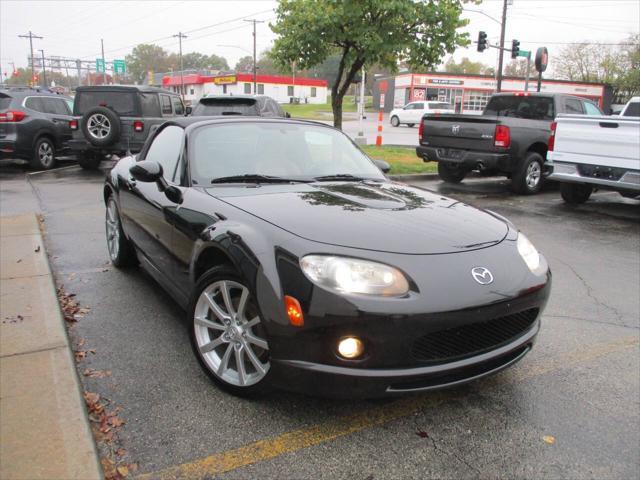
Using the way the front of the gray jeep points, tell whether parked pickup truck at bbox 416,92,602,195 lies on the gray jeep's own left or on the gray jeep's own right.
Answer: on the gray jeep's own right

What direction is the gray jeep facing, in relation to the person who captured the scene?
facing away from the viewer and to the right of the viewer

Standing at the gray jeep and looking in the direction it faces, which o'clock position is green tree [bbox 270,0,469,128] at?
The green tree is roughly at 2 o'clock from the gray jeep.

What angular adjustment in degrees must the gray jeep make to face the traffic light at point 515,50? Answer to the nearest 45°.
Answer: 0° — it already faces it

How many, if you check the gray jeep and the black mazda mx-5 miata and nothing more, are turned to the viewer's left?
0

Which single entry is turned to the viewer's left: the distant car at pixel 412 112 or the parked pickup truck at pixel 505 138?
the distant car

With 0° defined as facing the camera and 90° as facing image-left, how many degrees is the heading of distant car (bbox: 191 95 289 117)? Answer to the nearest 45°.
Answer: approximately 225°

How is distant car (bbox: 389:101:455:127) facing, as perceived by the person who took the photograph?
facing to the left of the viewer

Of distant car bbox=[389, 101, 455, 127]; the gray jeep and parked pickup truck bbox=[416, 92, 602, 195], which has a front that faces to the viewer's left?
the distant car

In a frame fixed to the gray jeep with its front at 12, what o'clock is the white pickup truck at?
The white pickup truck is roughly at 3 o'clock from the gray jeep.

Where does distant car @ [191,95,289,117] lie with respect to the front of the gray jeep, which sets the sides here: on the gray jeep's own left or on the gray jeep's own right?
on the gray jeep's own right

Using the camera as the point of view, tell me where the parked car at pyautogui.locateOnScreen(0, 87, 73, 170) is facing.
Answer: facing away from the viewer and to the right of the viewer

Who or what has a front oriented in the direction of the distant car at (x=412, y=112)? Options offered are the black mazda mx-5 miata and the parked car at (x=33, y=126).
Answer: the parked car

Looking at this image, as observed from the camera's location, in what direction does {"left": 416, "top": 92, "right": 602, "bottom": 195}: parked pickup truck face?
facing away from the viewer and to the right of the viewer
